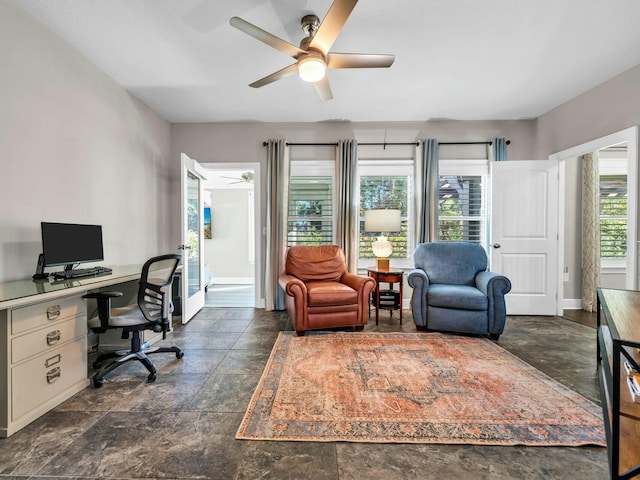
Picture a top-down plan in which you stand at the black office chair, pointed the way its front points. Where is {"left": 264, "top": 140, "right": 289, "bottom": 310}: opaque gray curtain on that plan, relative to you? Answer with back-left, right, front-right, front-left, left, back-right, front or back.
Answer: right

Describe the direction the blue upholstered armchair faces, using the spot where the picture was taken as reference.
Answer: facing the viewer

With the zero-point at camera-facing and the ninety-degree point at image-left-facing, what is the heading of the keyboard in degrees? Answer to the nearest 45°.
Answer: approximately 315°

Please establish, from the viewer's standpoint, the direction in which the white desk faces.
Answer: facing the viewer and to the right of the viewer

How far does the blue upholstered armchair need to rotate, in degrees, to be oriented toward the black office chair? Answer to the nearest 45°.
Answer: approximately 45° to its right

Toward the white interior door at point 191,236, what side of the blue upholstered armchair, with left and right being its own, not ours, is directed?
right

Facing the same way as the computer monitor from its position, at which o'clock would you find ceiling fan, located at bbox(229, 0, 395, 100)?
The ceiling fan is roughly at 12 o'clock from the computer monitor.

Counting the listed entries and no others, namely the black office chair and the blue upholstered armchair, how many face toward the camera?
1

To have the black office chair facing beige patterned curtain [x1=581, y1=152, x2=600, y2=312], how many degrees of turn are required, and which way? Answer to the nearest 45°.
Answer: approximately 135° to its right

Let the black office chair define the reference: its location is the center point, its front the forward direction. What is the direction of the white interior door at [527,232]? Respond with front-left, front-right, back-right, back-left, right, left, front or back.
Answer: back-right

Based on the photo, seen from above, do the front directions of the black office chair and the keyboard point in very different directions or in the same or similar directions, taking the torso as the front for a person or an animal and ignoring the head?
very different directions

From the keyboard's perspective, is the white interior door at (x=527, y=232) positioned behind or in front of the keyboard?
in front

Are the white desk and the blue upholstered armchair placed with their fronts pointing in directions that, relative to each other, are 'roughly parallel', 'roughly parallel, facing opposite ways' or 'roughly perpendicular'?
roughly perpendicular
